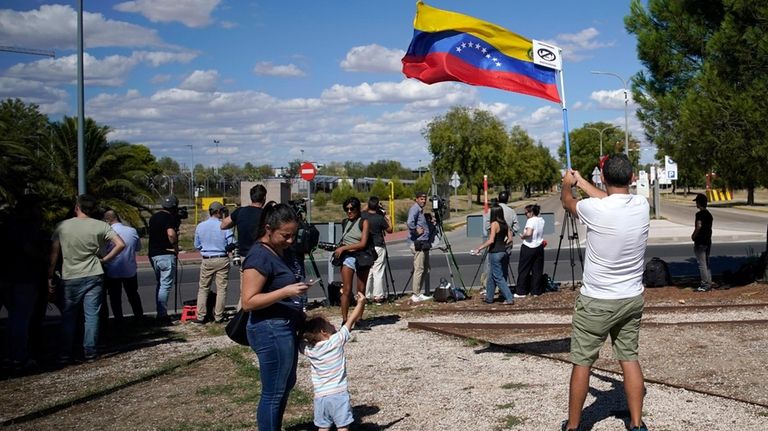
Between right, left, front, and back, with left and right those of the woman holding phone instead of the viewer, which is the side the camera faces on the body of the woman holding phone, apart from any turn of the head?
right

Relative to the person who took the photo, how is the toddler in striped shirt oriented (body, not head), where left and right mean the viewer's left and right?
facing away from the viewer

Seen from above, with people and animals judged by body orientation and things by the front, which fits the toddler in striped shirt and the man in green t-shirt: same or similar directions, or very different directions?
same or similar directions

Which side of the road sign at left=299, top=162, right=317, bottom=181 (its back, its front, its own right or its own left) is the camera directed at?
front

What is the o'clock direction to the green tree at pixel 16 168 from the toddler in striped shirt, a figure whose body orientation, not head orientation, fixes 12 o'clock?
The green tree is roughly at 11 o'clock from the toddler in striped shirt.

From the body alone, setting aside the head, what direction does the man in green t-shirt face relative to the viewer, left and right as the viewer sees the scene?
facing away from the viewer

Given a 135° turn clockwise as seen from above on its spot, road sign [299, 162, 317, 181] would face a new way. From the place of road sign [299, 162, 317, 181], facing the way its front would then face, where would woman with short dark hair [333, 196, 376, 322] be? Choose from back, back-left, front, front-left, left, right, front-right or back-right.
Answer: back-left

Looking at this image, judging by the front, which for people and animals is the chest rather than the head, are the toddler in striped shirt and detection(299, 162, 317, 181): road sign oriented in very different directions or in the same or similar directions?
very different directions

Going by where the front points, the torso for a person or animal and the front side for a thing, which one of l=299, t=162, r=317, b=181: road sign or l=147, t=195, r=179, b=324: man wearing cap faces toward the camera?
the road sign

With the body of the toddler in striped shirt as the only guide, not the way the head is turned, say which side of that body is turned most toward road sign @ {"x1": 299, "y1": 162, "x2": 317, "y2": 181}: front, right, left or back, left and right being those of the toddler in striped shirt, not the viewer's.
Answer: front

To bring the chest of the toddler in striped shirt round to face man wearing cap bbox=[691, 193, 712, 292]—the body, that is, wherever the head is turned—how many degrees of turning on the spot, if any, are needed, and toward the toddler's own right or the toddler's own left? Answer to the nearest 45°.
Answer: approximately 45° to the toddler's own right

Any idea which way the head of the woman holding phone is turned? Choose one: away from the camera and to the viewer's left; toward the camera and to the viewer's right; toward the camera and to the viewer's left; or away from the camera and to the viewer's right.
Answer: toward the camera and to the viewer's right

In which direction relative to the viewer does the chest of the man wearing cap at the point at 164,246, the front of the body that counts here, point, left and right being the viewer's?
facing away from the viewer and to the right of the viewer

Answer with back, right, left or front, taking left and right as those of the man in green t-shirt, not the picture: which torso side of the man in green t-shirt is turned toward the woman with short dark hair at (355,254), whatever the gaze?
right

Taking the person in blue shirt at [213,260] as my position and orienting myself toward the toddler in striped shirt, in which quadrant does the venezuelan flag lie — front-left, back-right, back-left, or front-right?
front-left

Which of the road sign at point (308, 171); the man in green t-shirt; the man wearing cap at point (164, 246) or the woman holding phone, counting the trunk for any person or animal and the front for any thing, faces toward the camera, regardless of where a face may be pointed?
the road sign

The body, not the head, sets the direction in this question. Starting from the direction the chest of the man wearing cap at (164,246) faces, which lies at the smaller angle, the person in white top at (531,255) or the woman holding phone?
the person in white top
